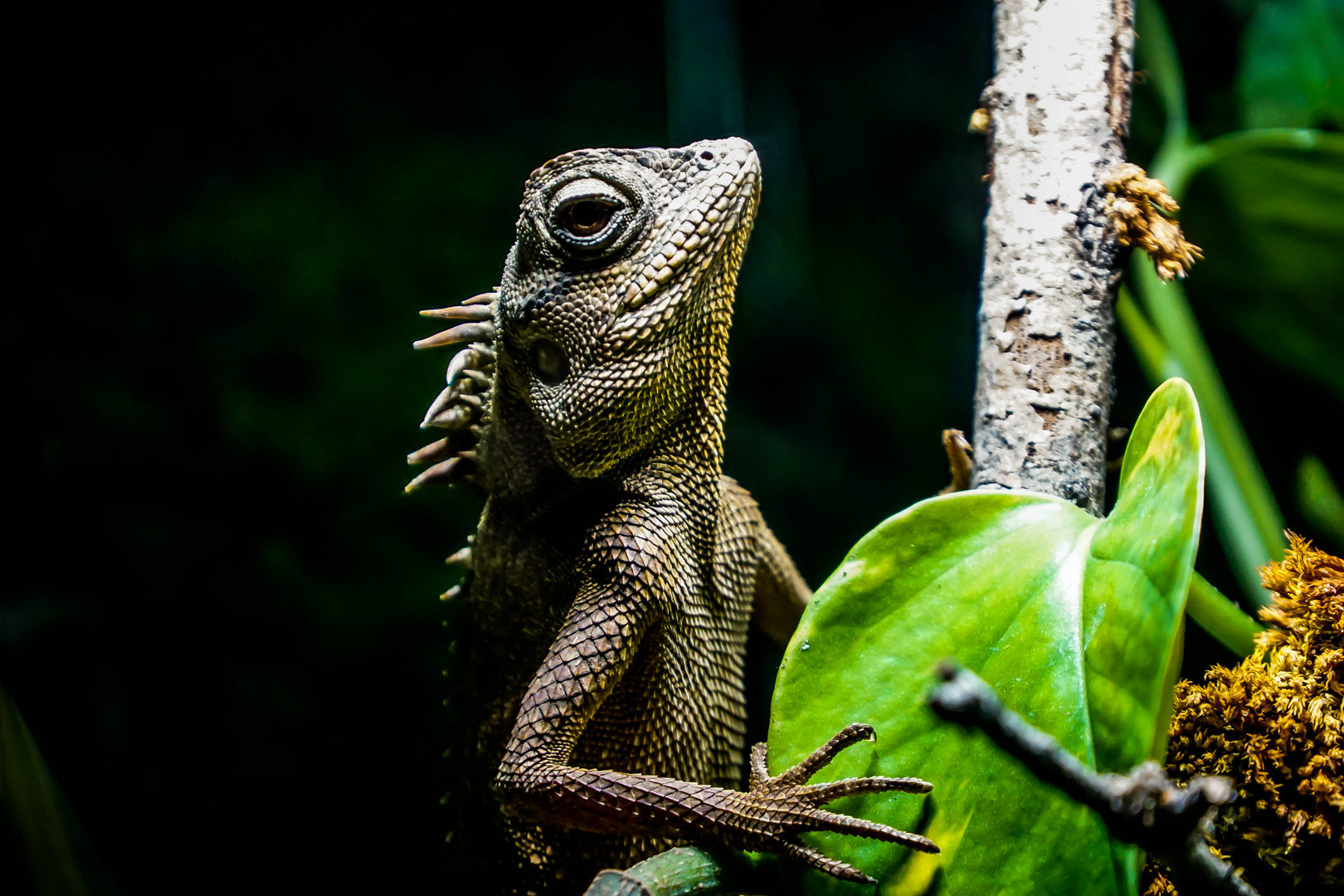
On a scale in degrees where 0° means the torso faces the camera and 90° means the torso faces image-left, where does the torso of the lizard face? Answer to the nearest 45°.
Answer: approximately 270°

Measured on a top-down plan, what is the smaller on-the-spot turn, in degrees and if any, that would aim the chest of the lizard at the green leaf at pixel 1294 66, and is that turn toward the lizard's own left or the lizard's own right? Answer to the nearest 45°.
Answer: approximately 45° to the lizard's own left
